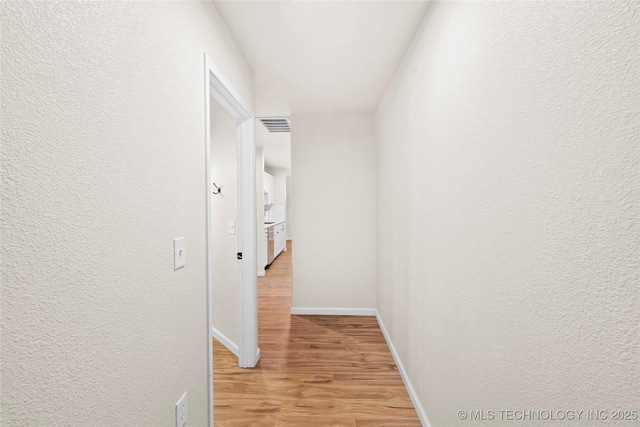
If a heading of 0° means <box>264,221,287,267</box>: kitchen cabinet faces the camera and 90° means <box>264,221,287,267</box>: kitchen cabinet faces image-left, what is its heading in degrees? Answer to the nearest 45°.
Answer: approximately 270°
